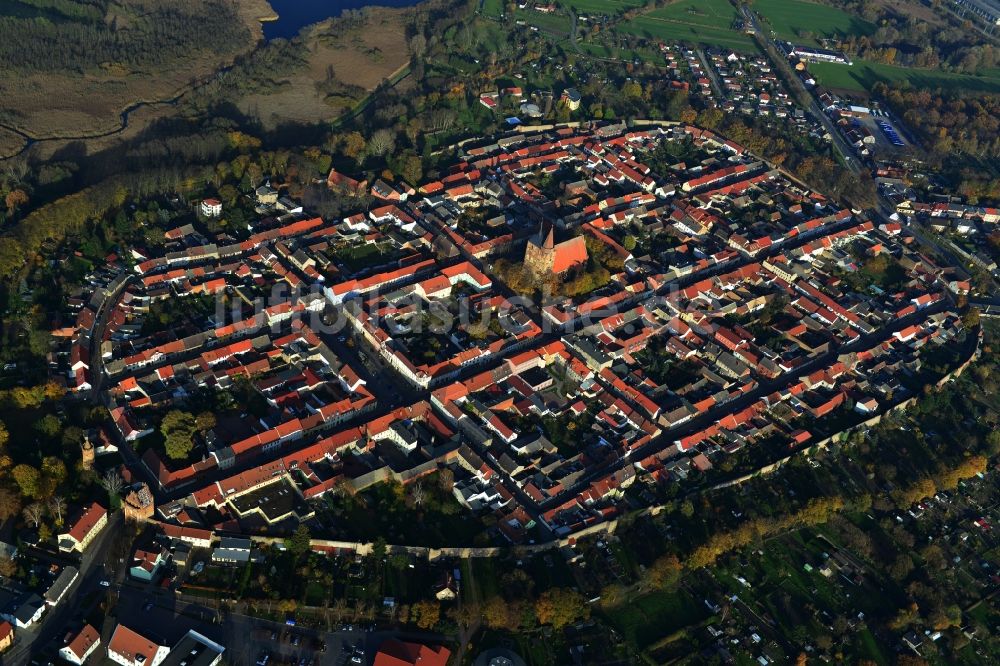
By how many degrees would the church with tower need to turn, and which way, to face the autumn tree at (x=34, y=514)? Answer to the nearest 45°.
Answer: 0° — it already faces it

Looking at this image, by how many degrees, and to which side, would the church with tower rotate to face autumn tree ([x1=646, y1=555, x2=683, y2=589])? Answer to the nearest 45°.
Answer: approximately 45° to its left

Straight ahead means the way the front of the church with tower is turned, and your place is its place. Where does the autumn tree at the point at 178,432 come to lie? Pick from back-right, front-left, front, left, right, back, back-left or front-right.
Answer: front

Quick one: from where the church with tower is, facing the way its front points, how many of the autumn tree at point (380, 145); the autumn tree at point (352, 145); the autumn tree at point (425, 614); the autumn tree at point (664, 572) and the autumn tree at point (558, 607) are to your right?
2

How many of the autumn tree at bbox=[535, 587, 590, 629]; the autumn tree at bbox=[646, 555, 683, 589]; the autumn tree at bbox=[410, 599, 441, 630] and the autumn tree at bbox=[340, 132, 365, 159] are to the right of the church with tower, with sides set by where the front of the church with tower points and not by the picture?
1

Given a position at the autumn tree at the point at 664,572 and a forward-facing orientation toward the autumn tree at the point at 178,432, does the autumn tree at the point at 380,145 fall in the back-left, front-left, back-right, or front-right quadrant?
front-right

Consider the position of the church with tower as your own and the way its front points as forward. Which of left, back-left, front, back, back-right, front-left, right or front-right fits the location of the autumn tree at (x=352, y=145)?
right

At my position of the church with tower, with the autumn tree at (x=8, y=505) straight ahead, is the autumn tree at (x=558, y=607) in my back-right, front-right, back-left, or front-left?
front-left

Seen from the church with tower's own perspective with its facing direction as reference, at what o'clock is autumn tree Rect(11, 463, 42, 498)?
The autumn tree is roughly at 12 o'clock from the church with tower.

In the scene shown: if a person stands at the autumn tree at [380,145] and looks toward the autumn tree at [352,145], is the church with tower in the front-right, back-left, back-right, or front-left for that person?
back-left

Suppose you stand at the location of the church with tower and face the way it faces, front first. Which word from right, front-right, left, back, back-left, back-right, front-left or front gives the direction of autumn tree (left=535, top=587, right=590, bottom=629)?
front-left

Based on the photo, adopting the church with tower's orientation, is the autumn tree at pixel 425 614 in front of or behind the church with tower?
in front
